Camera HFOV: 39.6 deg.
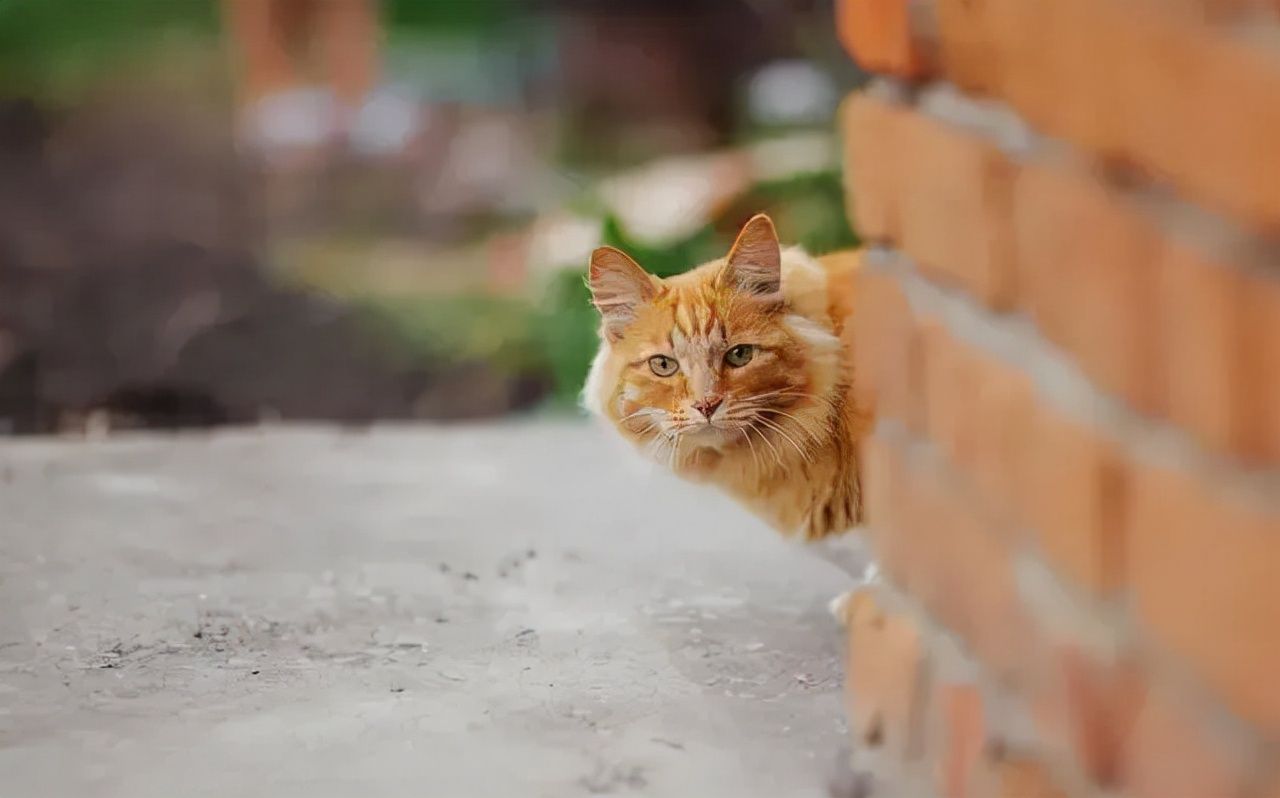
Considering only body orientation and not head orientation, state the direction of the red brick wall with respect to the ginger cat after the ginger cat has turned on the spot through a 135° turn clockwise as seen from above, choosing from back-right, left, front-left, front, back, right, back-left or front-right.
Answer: back

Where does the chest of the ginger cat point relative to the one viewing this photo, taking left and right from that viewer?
facing the viewer and to the left of the viewer
